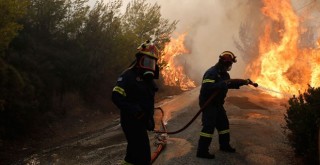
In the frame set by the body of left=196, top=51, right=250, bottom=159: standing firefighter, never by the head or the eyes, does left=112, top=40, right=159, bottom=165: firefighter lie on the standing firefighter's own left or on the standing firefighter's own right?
on the standing firefighter's own right

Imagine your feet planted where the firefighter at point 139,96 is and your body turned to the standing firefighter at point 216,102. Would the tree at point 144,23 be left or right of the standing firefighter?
left

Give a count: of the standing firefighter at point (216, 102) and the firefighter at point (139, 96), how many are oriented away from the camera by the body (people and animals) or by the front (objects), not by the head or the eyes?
0

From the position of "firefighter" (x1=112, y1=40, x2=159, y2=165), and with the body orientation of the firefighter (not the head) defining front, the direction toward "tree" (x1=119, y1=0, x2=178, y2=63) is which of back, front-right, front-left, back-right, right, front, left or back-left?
back-left

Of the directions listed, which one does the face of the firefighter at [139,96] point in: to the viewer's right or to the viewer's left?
to the viewer's right

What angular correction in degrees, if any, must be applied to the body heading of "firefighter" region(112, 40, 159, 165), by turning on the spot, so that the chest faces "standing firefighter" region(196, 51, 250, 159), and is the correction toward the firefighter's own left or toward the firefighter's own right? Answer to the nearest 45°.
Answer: approximately 90° to the firefighter's own left

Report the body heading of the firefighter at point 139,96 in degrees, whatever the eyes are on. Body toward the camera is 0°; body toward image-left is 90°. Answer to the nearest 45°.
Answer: approximately 315°

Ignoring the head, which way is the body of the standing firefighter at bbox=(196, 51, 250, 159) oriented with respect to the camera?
to the viewer's right

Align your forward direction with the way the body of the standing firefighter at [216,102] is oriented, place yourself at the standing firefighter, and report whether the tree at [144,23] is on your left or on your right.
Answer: on your left

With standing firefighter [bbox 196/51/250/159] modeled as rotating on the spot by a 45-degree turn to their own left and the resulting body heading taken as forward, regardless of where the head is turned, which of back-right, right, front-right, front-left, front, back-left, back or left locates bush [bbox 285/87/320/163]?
front-right
